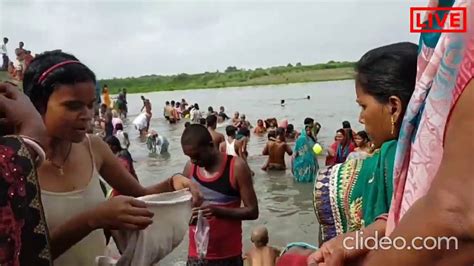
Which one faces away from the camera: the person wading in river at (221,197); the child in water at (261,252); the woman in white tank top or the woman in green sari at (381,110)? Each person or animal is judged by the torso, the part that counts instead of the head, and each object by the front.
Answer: the child in water

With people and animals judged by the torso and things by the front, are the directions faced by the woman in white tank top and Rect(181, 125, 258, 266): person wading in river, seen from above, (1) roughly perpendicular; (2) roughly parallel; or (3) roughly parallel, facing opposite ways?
roughly perpendicular

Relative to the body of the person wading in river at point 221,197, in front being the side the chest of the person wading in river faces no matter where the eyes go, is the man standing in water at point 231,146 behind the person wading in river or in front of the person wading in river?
behind

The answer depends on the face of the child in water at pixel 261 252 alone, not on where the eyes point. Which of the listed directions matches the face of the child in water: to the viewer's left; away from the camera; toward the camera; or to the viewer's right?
away from the camera

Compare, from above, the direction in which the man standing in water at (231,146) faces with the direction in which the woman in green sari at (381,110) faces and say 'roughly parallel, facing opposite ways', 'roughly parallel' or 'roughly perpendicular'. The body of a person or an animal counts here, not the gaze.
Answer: roughly perpendicular

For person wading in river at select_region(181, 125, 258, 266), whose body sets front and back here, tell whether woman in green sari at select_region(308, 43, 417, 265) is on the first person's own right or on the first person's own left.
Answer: on the first person's own left

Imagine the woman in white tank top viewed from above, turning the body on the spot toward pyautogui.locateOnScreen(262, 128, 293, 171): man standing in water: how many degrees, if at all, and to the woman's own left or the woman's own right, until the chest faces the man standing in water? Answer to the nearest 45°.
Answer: approximately 90° to the woman's own left

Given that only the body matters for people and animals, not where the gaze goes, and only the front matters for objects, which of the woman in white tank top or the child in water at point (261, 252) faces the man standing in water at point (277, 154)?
the child in water

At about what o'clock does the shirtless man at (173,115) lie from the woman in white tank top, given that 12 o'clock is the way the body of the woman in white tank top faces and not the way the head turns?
The shirtless man is roughly at 8 o'clock from the woman in white tank top.

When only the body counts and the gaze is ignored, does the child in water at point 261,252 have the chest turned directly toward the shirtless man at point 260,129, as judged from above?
yes

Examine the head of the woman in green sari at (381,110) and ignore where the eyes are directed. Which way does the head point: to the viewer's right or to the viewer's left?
to the viewer's left

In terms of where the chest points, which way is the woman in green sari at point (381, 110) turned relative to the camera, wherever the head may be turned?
to the viewer's left

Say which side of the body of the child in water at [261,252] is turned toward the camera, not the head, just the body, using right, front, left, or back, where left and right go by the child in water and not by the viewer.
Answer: back
